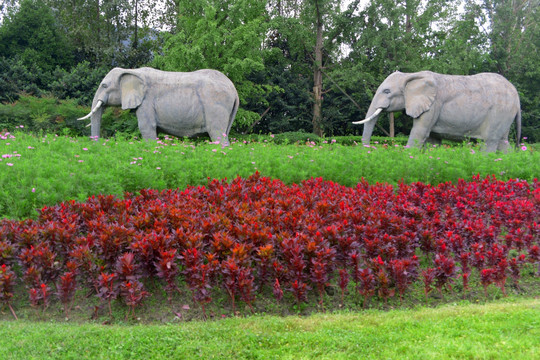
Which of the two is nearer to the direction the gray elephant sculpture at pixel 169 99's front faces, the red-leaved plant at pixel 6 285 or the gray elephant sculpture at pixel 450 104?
the red-leaved plant

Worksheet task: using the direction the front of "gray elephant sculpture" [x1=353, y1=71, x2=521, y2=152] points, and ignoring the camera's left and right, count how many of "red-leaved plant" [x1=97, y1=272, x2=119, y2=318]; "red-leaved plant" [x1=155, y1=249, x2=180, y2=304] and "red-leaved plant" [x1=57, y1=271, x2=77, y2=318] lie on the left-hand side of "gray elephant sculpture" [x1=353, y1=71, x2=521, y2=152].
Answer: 3

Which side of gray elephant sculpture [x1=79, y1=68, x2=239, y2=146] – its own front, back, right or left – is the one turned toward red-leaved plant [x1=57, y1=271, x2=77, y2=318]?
left

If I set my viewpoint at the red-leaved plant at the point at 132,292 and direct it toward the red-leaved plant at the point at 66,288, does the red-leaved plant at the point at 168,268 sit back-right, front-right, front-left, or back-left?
back-right

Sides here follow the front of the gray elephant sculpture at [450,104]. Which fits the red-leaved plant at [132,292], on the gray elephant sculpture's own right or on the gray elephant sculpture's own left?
on the gray elephant sculpture's own left

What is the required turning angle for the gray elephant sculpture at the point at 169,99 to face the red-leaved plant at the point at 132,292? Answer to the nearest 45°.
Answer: approximately 90° to its left

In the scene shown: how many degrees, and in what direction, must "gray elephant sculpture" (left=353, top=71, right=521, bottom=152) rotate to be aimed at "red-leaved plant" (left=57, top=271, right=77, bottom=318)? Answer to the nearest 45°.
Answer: approximately 90° to its left

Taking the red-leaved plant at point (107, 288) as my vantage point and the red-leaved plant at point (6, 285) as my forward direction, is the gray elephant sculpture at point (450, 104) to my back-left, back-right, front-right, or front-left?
back-right

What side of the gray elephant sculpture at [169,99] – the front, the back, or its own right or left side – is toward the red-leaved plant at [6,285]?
left

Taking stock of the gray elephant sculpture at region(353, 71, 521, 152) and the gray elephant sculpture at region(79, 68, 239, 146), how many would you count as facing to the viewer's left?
2

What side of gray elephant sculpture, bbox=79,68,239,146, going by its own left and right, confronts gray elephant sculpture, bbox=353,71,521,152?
back

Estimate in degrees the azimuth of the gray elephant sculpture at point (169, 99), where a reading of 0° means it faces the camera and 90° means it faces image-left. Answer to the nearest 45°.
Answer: approximately 90°

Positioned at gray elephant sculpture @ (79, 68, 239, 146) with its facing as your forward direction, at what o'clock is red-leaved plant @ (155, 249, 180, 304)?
The red-leaved plant is roughly at 9 o'clock from the gray elephant sculpture.

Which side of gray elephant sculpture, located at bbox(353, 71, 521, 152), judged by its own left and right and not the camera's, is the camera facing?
left
